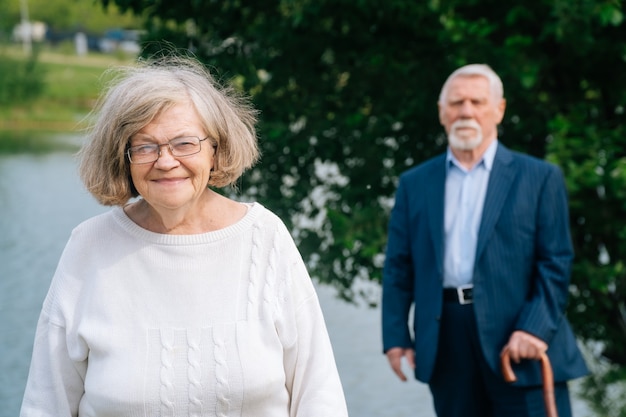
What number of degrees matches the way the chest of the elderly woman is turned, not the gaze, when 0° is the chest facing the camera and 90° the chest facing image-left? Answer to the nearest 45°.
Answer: approximately 0°

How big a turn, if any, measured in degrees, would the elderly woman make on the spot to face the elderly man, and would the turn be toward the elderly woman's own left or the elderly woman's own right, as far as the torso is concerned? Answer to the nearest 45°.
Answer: approximately 135° to the elderly woman's own left
